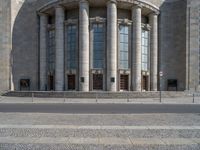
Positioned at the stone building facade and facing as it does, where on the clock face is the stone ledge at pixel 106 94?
The stone ledge is roughly at 12 o'clock from the stone building facade.

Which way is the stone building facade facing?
toward the camera
